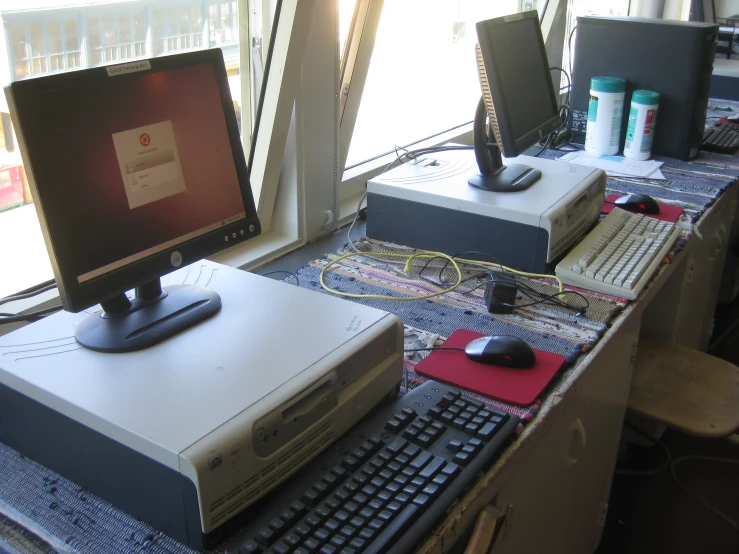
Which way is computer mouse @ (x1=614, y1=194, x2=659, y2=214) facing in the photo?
to the viewer's left

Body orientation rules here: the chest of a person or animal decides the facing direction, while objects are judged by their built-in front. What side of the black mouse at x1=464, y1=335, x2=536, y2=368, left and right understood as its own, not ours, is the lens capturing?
left

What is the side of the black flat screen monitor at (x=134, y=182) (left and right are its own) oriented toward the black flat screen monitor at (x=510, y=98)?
left

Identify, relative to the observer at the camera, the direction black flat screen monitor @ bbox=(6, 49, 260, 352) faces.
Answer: facing the viewer and to the right of the viewer

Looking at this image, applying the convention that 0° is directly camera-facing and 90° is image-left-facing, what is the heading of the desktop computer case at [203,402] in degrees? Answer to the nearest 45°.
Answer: approximately 315°

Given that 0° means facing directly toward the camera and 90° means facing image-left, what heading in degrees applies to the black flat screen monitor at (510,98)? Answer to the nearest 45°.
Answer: approximately 315°

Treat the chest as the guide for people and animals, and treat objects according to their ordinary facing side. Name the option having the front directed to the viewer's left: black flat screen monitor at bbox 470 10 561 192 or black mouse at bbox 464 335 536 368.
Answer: the black mouse

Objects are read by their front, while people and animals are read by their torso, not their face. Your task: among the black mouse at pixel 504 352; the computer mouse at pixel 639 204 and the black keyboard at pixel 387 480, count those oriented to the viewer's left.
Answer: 2
